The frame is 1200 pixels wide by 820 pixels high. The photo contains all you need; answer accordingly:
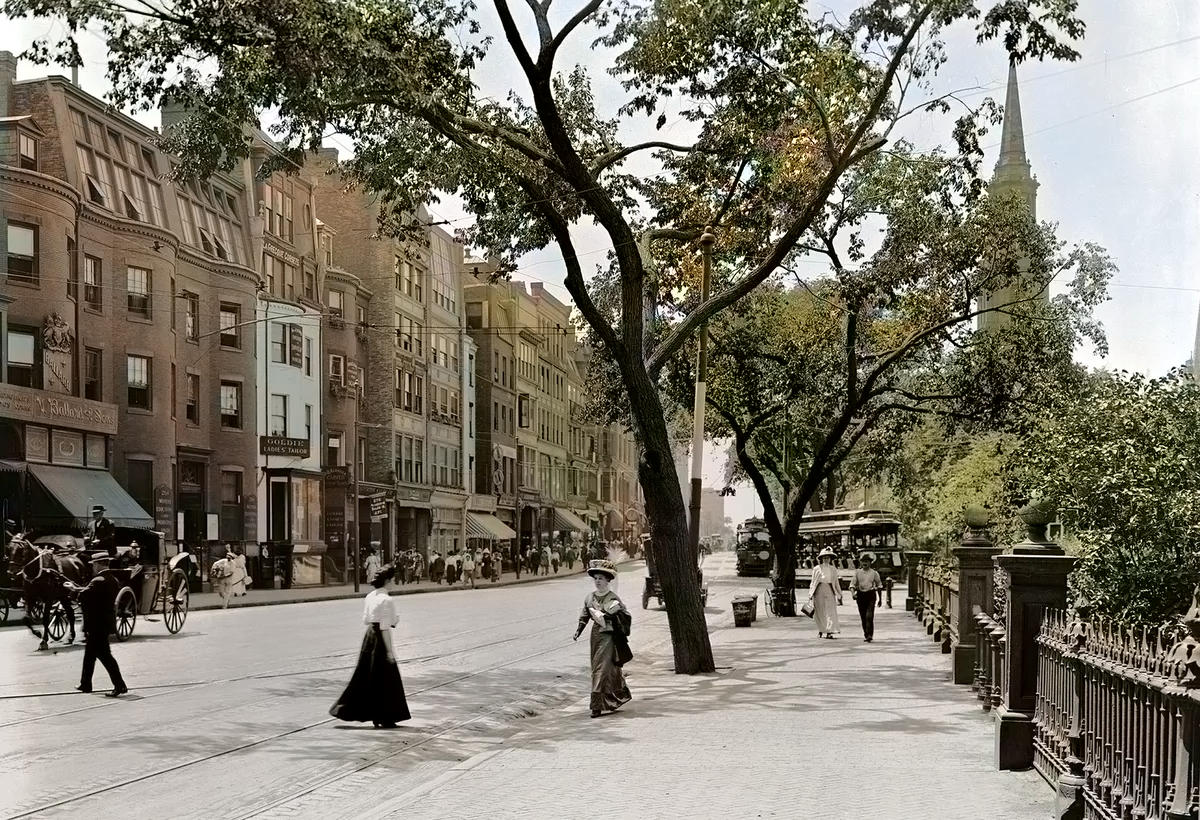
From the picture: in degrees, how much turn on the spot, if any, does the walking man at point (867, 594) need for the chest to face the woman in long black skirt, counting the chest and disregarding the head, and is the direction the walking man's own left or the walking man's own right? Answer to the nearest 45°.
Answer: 0° — they already face them

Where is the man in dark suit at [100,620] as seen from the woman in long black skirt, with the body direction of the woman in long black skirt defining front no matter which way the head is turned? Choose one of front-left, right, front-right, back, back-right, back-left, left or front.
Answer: left

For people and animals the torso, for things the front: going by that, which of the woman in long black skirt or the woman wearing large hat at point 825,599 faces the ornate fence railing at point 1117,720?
the woman wearing large hat

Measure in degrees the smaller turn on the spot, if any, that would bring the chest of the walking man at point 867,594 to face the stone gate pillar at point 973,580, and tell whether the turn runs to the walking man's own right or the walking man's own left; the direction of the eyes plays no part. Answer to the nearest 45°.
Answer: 0° — they already face it

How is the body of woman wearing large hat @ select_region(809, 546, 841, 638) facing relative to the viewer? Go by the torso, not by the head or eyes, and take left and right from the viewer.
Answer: facing the viewer

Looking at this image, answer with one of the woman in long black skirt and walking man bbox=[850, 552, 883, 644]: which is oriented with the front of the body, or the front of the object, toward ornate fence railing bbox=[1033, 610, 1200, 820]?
the walking man

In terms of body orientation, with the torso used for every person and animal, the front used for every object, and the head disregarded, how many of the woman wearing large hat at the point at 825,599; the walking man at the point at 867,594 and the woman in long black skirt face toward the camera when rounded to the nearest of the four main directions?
2

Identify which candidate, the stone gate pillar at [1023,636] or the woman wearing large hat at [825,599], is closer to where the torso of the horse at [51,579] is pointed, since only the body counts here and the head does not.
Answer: the stone gate pillar
